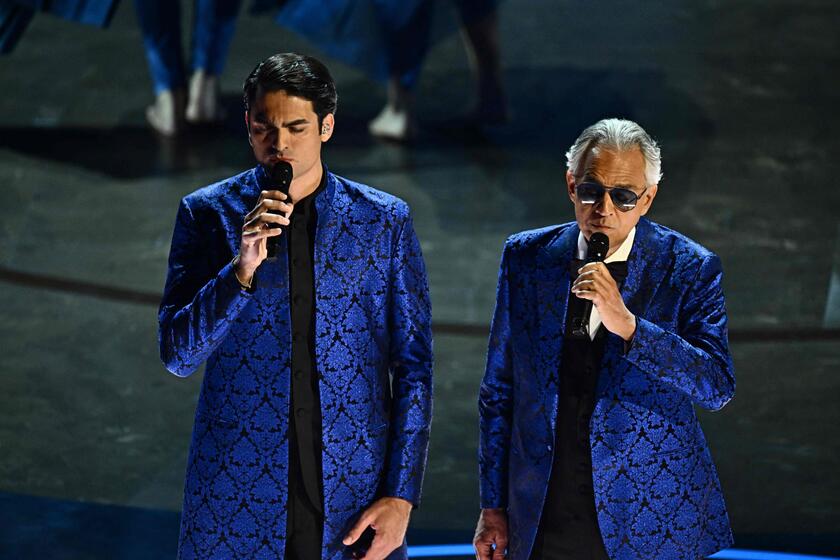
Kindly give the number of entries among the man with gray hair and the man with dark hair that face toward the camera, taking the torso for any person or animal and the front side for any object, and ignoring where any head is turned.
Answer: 2

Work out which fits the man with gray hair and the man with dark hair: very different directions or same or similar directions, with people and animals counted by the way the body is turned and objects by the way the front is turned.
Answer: same or similar directions

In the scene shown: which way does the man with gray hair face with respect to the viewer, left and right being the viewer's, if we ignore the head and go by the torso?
facing the viewer

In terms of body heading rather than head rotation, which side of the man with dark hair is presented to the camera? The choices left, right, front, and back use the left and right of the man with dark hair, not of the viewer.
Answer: front

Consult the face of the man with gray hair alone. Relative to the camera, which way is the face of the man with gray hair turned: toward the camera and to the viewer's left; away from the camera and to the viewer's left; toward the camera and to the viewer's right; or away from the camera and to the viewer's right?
toward the camera and to the viewer's left

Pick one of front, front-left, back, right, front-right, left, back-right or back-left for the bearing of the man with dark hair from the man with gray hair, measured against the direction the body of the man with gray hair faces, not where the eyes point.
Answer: right

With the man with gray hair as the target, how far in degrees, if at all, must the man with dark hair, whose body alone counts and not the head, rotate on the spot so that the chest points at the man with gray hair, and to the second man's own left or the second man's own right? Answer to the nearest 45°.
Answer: approximately 90° to the second man's own left
